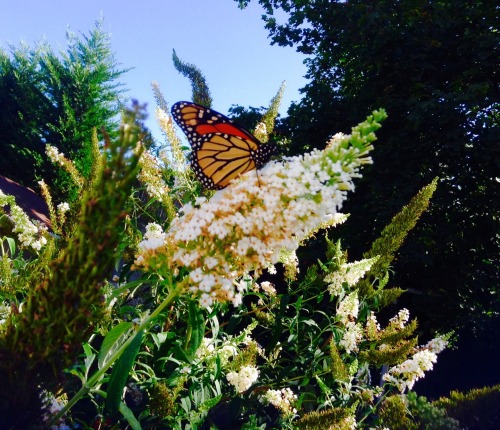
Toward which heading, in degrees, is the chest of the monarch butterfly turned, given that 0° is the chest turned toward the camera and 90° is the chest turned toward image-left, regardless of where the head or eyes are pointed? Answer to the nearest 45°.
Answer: approximately 270°

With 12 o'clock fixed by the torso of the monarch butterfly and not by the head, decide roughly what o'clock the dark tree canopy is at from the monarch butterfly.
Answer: The dark tree canopy is roughly at 10 o'clock from the monarch butterfly.

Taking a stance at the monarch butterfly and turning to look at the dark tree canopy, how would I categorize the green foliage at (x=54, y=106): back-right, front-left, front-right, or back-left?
front-left

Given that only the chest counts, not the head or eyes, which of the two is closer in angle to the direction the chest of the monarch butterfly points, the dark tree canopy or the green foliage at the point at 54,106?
the dark tree canopy
